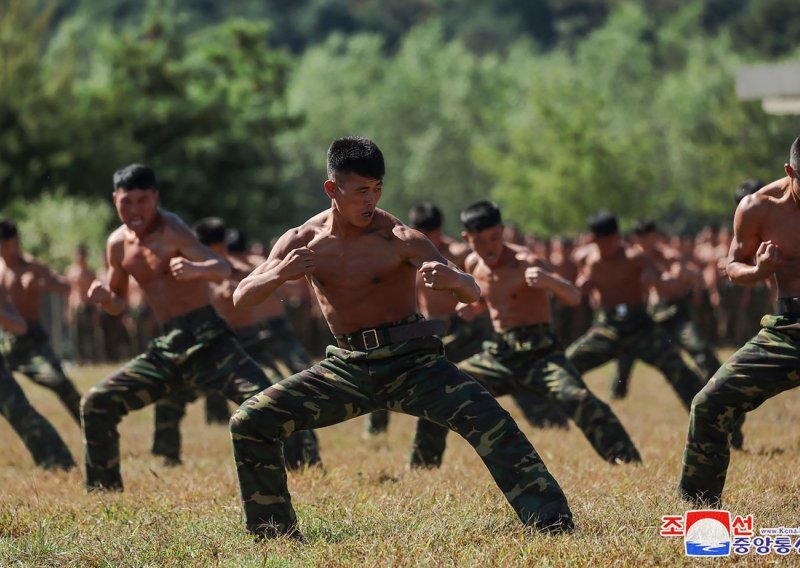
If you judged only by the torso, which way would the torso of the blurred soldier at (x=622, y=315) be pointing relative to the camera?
toward the camera

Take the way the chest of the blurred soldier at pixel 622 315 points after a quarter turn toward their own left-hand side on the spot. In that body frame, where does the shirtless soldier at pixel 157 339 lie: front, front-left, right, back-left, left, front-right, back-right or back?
back-right

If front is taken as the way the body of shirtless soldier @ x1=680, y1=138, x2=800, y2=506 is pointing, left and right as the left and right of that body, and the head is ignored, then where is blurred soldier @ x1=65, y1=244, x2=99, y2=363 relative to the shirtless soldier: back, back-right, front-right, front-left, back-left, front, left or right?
back-right

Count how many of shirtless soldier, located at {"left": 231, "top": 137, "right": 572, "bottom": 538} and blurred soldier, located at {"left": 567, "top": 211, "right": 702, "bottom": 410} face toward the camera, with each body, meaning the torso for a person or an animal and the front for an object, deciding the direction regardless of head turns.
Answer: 2

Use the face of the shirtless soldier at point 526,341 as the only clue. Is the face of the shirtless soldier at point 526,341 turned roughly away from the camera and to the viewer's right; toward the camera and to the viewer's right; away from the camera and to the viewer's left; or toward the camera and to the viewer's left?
toward the camera and to the viewer's right

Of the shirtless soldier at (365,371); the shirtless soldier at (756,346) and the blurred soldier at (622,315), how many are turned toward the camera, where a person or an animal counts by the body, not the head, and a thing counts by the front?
3

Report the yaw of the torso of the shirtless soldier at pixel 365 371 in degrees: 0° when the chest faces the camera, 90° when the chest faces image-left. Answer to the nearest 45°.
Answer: approximately 0°

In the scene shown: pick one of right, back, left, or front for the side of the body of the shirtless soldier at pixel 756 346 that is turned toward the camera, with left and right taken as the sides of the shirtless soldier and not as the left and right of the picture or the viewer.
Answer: front

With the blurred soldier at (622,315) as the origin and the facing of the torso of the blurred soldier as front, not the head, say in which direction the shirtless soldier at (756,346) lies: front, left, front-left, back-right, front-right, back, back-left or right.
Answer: front

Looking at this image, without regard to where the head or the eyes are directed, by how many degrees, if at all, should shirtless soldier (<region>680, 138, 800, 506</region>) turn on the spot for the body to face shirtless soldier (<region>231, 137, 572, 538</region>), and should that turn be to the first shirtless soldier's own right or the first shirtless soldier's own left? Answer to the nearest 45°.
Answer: approximately 45° to the first shirtless soldier's own right
